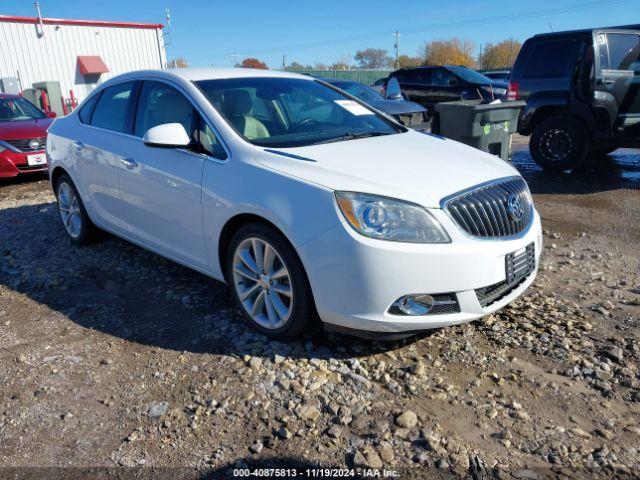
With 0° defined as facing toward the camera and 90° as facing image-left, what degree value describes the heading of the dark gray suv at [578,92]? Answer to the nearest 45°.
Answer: approximately 270°

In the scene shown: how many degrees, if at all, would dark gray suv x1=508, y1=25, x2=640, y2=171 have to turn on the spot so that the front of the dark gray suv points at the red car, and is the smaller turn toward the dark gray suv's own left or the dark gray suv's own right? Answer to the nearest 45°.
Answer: approximately 180°

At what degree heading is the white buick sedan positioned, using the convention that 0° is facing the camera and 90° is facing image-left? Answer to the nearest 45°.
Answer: approximately 315°

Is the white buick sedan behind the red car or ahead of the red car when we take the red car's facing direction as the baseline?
ahead

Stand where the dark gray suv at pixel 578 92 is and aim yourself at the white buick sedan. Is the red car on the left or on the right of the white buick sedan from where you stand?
right

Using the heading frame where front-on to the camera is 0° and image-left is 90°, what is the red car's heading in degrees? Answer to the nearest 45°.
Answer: approximately 315°
